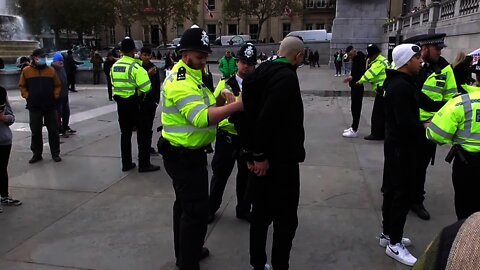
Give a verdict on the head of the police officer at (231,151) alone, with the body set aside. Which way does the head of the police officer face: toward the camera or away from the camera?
toward the camera

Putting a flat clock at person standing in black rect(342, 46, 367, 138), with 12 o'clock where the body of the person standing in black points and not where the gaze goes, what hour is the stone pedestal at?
The stone pedestal is roughly at 3 o'clock from the person standing in black.

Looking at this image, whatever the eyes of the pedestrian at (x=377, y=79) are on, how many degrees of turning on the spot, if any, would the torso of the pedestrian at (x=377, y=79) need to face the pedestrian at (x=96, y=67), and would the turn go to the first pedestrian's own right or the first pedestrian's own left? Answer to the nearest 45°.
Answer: approximately 45° to the first pedestrian's own right

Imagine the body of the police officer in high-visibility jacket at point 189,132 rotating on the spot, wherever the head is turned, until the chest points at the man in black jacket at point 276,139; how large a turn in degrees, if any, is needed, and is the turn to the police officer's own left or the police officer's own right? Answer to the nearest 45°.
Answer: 0° — they already face them

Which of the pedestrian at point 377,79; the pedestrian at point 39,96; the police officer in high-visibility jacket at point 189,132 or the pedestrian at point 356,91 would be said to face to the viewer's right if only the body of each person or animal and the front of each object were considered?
the police officer in high-visibility jacket

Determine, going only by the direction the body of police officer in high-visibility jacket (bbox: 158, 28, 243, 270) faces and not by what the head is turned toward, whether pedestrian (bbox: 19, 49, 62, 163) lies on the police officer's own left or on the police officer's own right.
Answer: on the police officer's own left

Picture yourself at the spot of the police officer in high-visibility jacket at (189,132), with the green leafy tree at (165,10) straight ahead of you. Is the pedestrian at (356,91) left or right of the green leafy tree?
right

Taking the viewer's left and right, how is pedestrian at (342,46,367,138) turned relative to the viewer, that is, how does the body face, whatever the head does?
facing to the left of the viewer

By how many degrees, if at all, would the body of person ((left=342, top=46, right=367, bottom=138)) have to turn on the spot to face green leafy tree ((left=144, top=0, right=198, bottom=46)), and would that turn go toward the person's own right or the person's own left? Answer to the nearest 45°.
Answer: approximately 45° to the person's own right

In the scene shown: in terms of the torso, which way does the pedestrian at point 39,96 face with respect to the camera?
toward the camera

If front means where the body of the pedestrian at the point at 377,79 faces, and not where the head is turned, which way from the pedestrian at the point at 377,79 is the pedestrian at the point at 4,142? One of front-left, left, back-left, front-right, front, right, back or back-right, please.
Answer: front-left

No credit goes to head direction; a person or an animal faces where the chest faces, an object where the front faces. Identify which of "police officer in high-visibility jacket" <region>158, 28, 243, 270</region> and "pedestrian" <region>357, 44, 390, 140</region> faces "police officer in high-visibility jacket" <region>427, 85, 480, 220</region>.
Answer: "police officer in high-visibility jacket" <region>158, 28, 243, 270</region>

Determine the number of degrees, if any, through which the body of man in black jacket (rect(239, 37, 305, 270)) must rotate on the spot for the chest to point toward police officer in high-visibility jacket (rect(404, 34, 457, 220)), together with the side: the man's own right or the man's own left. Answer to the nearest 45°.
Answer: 0° — they already face them

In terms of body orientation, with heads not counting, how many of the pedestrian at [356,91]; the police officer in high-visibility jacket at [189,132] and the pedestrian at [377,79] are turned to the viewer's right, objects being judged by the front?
1

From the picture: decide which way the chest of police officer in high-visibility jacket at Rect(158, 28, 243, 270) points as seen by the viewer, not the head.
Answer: to the viewer's right
